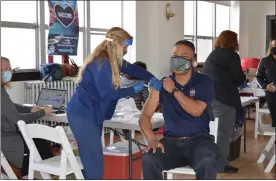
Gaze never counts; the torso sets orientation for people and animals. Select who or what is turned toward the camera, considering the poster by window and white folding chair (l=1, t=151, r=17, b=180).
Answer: the poster by window

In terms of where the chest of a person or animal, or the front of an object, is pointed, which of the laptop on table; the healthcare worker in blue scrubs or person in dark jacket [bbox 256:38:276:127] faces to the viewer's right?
the healthcare worker in blue scrubs

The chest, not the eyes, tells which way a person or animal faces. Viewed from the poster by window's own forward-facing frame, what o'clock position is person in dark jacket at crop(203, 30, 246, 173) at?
The person in dark jacket is roughly at 11 o'clock from the poster by window.

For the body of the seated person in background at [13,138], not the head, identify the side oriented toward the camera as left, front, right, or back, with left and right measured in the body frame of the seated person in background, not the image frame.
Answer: right

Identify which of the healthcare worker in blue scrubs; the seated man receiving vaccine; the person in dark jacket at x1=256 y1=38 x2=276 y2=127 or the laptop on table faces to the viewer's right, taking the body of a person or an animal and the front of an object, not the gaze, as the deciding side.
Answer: the healthcare worker in blue scrubs

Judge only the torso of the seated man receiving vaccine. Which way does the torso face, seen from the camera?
toward the camera

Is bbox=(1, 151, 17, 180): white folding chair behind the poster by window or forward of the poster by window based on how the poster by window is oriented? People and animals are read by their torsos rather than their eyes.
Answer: forward

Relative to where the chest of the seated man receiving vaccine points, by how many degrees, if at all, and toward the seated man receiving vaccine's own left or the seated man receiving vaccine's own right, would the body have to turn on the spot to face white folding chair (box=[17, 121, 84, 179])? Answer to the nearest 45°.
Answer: approximately 90° to the seated man receiving vaccine's own right

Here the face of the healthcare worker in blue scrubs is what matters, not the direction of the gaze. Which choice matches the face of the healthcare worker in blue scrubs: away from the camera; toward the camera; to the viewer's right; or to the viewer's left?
to the viewer's right

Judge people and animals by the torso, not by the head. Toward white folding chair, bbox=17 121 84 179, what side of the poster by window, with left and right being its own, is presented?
front

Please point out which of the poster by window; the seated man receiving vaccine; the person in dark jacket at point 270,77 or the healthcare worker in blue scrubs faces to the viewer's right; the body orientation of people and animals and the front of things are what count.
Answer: the healthcare worker in blue scrubs

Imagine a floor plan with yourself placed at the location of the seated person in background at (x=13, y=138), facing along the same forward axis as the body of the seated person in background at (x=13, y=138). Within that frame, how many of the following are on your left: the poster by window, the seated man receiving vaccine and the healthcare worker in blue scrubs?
1

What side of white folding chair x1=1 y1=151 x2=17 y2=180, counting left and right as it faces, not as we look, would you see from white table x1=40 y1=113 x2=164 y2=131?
front

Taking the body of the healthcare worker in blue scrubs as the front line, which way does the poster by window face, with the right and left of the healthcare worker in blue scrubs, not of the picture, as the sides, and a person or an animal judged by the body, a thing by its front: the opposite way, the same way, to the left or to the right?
to the right

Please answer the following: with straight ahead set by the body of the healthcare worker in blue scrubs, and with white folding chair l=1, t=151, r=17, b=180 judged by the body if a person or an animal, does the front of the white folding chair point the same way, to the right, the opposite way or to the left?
the same way

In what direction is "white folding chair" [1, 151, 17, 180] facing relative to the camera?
to the viewer's right

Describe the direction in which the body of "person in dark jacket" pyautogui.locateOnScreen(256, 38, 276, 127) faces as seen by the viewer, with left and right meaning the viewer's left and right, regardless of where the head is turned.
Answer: facing the viewer
